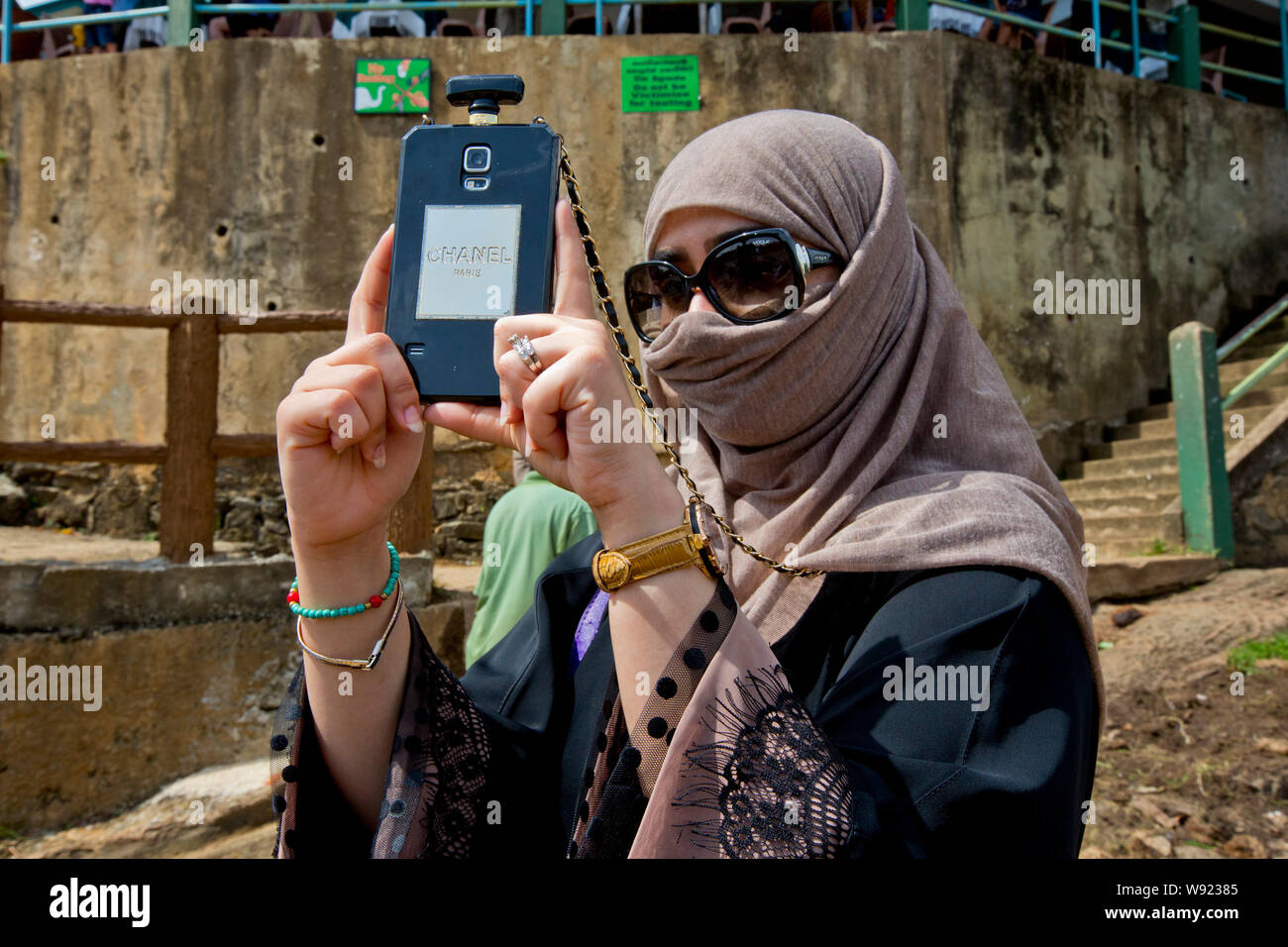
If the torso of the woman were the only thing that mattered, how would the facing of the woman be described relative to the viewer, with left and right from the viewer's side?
facing the viewer and to the left of the viewer

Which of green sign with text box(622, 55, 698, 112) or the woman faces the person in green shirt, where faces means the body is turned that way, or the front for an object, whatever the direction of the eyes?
the green sign with text

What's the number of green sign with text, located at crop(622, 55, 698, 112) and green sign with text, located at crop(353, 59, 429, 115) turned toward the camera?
2

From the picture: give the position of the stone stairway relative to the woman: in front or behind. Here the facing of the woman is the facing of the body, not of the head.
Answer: behind

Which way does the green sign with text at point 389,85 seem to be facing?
toward the camera

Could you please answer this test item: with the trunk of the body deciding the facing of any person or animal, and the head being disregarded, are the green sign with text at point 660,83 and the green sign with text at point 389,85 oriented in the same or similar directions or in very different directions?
same or similar directions

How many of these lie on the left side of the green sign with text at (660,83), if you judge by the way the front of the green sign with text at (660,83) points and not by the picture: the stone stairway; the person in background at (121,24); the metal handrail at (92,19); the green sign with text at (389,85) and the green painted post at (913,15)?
2

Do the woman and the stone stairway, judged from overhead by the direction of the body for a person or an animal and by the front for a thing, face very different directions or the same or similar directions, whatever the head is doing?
same or similar directions

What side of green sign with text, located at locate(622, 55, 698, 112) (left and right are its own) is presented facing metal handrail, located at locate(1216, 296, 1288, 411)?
left
